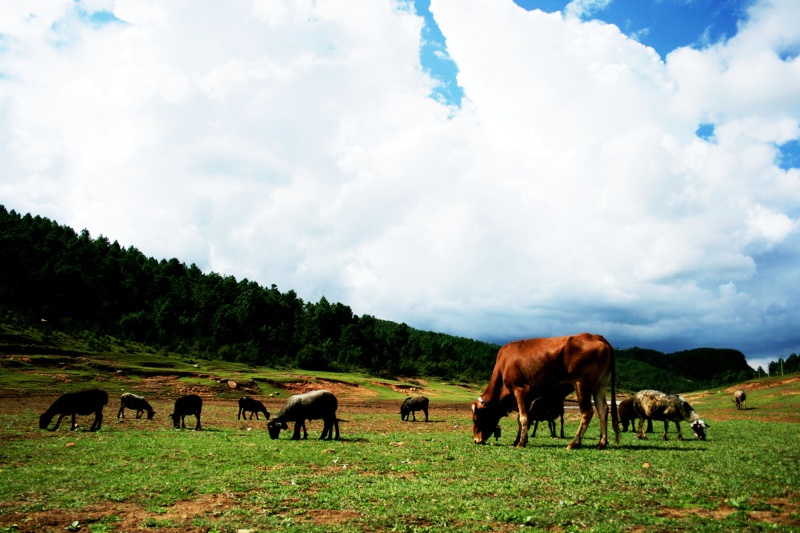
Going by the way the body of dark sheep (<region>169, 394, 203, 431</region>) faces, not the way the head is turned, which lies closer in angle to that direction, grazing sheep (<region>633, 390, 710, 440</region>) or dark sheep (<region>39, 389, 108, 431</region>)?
the dark sheep

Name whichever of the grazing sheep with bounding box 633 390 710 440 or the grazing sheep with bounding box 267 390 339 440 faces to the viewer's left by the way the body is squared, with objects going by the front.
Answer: the grazing sheep with bounding box 267 390 339 440

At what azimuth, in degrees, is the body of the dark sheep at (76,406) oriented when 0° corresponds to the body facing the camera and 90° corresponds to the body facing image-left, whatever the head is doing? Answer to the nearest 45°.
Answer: approximately 90°

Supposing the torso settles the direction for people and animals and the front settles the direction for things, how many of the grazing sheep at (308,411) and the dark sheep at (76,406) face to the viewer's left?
2

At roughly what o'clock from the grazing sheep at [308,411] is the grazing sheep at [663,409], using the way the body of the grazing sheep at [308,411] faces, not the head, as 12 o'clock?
the grazing sheep at [663,409] is roughly at 6 o'clock from the grazing sheep at [308,411].

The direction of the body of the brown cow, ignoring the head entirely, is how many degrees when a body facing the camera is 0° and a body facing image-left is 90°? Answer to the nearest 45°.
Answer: approximately 90°

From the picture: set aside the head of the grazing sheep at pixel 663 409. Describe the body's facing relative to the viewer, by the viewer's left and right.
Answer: facing to the right of the viewer

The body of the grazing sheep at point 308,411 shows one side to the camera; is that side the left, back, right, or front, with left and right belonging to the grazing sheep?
left

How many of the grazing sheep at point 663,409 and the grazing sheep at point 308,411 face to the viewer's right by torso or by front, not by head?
1

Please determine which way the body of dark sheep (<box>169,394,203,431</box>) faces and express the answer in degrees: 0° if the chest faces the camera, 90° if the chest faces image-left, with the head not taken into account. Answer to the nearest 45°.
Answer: approximately 45°
